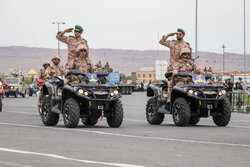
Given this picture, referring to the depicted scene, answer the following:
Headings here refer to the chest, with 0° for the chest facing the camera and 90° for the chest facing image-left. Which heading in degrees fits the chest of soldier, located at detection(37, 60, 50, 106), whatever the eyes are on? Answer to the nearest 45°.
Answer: approximately 315°

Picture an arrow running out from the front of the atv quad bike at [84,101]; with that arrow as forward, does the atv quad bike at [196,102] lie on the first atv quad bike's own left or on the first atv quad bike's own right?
on the first atv quad bike's own left

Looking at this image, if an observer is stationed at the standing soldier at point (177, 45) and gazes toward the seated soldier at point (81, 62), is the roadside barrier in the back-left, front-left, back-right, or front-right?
back-right

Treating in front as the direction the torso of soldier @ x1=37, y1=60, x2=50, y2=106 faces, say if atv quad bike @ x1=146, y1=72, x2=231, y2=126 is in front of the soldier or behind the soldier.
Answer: in front

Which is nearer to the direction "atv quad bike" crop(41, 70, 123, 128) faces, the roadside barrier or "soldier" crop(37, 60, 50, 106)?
the roadside barrier

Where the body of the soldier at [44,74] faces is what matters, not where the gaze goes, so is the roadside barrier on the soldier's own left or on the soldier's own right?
on the soldier's own left

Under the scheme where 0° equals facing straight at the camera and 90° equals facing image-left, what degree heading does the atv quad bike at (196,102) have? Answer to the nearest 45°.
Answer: approximately 315°

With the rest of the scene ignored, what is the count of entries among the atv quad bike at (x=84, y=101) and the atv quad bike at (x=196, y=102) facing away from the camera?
0

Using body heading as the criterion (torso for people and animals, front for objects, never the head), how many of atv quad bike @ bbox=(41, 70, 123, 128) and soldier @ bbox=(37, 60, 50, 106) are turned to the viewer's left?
0

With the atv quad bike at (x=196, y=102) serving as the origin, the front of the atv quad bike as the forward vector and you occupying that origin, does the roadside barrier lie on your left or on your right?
on your left
